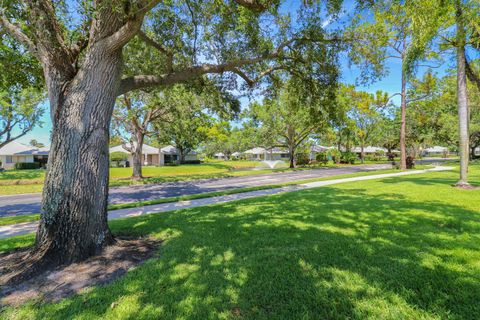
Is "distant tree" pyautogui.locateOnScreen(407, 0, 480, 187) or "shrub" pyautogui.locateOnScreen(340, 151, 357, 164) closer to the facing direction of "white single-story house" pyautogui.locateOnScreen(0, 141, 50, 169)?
the distant tree

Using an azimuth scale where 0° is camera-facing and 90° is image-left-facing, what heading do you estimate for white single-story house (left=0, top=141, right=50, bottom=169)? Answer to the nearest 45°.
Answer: approximately 0°

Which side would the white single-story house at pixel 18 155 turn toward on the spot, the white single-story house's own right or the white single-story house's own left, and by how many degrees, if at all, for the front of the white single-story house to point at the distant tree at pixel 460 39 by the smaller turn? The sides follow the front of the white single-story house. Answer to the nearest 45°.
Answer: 0° — it already faces it

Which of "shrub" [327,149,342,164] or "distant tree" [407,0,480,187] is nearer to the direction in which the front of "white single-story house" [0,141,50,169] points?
the distant tree

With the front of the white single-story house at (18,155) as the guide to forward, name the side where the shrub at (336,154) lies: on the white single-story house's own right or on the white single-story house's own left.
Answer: on the white single-story house's own left

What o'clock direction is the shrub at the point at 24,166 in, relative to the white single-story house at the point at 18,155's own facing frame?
The shrub is roughly at 12 o'clock from the white single-story house.

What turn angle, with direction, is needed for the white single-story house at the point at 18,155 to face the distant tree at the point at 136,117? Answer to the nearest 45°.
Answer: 0° — it already faces it
